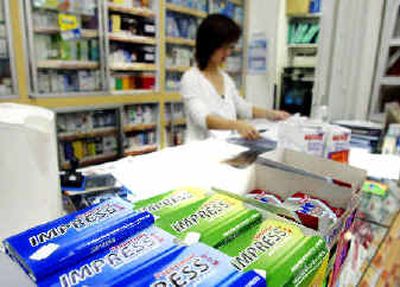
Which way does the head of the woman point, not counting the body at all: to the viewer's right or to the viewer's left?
to the viewer's right

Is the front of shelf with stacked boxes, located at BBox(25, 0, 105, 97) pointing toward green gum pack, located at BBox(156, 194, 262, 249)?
yes

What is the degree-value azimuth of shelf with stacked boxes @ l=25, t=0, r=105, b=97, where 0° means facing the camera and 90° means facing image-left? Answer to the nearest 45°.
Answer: approximately 0°

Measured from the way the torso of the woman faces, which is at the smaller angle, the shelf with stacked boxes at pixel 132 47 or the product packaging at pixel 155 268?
the product packaging

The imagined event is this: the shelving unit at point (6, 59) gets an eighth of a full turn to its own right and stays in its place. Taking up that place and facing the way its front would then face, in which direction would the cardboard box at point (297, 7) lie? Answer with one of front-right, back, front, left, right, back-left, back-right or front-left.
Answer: back-left

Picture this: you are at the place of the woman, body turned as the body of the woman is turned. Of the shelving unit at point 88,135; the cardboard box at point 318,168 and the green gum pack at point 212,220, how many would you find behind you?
1

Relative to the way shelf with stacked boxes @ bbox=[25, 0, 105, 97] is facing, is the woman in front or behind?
in front
